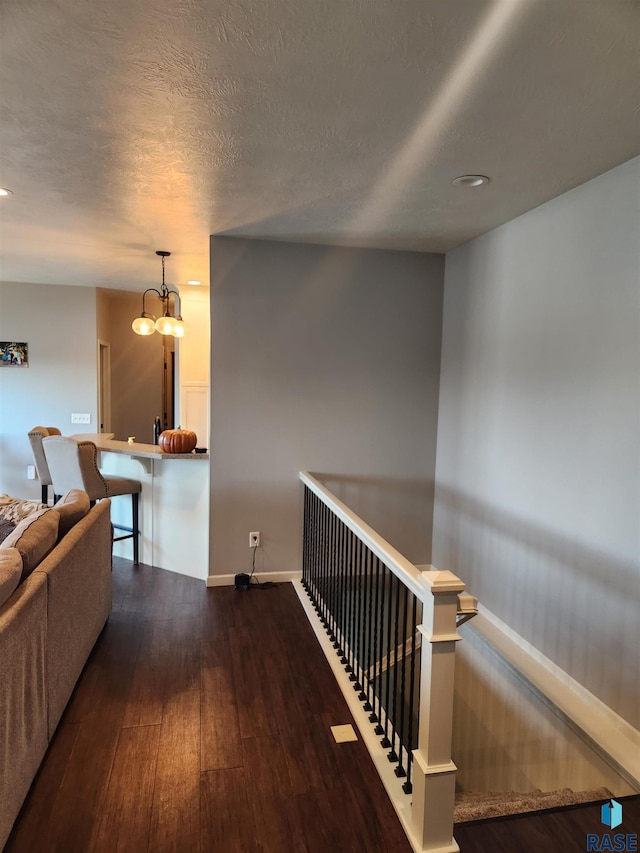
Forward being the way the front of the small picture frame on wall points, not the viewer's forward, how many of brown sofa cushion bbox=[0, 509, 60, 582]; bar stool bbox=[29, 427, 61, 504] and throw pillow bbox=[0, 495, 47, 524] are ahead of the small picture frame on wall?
3

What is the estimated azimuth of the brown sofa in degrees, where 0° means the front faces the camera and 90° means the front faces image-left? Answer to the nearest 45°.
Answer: approximately 90°

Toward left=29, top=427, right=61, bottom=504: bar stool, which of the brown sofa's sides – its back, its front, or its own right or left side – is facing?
right

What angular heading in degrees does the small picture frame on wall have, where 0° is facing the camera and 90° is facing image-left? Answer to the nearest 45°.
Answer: approximately 0°

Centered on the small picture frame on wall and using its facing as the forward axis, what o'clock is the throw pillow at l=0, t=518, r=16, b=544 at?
The throw pillow is roughly at 12 o'clock from the small picture frame on wall.

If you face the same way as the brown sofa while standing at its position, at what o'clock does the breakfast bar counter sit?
The breakfast bar counter is roughly at 4 o'clock from the brown sofa.

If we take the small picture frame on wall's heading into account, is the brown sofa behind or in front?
in front

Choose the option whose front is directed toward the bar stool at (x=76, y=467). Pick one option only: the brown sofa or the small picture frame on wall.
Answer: the small picture frame on wall

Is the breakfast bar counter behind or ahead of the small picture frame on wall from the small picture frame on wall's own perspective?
ahead

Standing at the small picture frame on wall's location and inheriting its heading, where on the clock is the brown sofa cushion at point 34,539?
The brown sofa cushion is roughly at 12 o'clock from the small picture frame on wall.

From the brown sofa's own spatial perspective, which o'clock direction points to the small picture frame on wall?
The small picture frame on wall is roughly at 3 o'clock from the brown sofa.

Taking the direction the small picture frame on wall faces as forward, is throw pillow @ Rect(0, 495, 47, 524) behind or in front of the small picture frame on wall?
in front
